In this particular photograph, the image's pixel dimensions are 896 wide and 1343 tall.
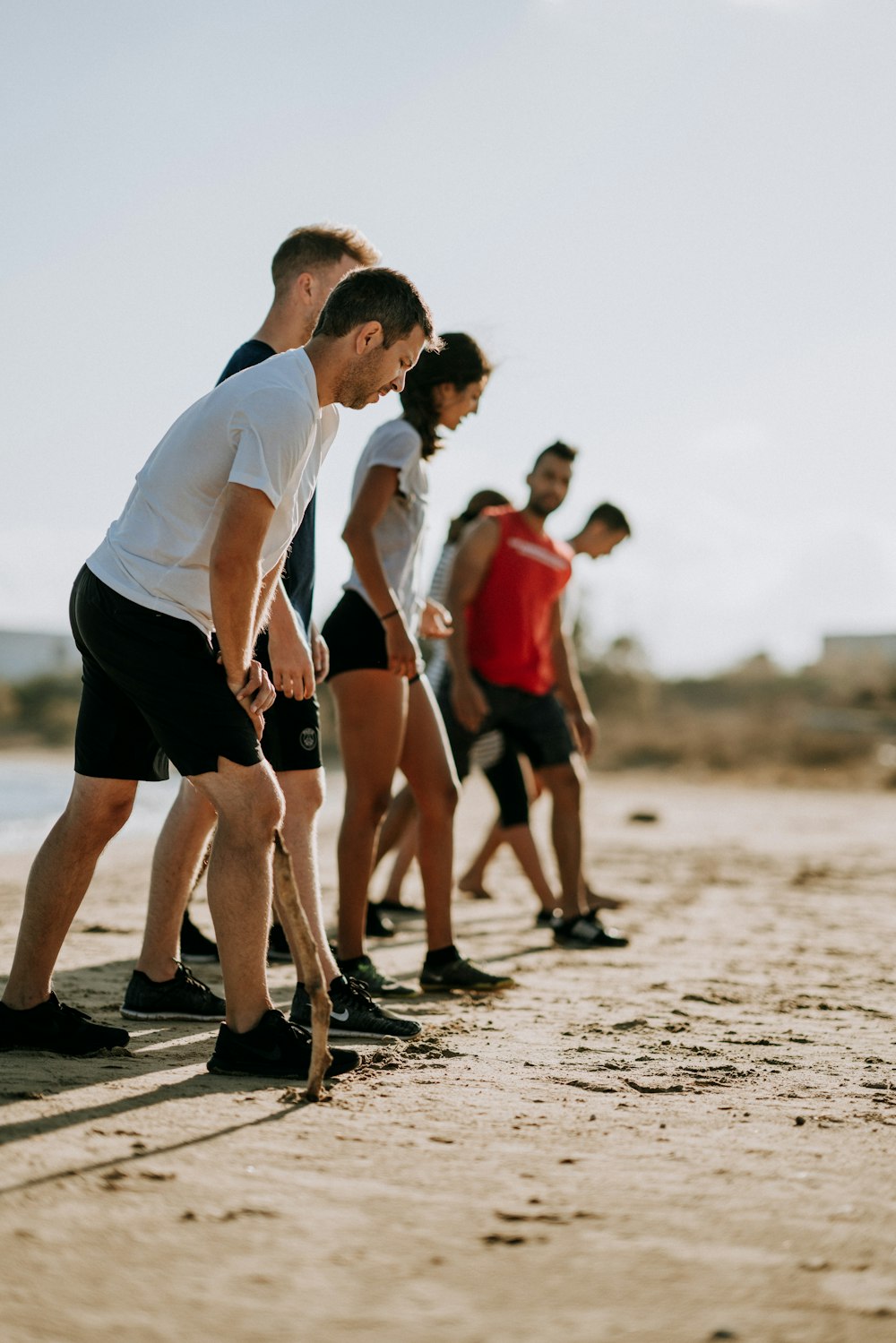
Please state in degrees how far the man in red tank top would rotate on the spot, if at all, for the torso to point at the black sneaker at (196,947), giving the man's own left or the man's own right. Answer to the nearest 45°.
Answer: approximately 90° to the man's own right

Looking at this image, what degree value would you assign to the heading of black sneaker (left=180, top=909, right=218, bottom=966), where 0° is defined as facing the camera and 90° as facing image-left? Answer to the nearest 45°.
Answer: approximately 270°

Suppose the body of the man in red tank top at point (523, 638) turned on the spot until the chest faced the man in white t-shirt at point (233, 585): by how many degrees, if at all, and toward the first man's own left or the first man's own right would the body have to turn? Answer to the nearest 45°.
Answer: approximately 45° to the first man's own right

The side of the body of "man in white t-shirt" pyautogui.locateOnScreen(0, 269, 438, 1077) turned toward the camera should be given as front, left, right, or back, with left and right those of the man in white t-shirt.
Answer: right

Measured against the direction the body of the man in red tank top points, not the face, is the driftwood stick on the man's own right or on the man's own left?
on the man's own right

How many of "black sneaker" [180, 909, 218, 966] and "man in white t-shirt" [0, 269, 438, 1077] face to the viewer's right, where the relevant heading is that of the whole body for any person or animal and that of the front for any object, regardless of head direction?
2

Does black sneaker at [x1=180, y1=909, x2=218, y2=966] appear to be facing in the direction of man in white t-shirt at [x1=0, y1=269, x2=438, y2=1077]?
no

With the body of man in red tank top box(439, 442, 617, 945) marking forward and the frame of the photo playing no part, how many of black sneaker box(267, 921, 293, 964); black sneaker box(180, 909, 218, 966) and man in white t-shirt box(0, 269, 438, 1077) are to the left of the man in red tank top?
0

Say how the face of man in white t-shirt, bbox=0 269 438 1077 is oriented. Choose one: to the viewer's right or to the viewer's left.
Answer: to the viewer's right

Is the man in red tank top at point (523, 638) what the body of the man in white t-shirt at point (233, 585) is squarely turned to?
no
